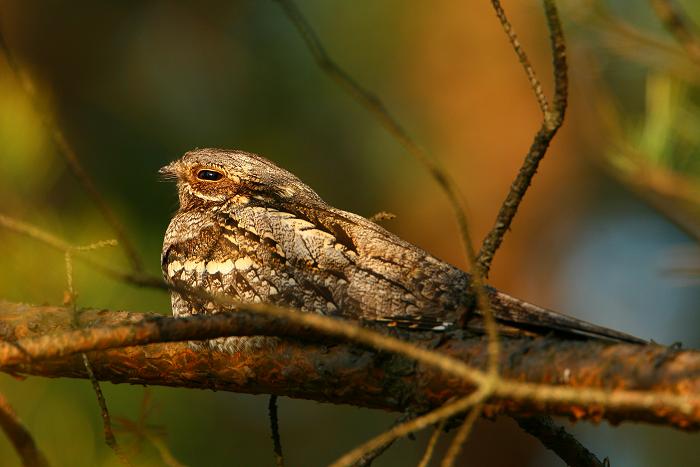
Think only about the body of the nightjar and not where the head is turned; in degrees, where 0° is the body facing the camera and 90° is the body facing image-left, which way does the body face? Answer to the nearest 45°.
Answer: approximately 90°

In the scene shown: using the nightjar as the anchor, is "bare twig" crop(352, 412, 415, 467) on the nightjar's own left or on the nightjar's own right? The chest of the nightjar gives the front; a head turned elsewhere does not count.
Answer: on the nightjar's own left
